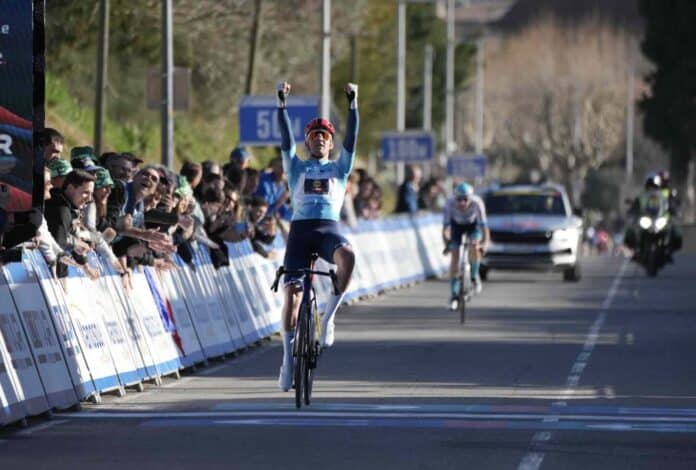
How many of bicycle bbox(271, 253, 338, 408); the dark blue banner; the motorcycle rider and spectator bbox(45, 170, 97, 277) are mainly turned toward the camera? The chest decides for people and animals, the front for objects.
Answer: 3

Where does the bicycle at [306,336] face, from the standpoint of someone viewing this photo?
facing the viewer

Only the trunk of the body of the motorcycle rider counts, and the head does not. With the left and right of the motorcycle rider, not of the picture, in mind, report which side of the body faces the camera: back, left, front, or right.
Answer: front

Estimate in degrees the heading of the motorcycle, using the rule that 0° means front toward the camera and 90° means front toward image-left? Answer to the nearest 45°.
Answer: approximately 0°

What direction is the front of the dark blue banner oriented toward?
toward the camera

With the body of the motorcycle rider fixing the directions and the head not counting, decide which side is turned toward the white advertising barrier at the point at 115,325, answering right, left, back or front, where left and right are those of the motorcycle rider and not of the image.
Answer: front

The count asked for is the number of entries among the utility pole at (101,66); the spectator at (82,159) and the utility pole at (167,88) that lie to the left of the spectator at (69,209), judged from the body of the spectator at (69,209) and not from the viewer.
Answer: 3

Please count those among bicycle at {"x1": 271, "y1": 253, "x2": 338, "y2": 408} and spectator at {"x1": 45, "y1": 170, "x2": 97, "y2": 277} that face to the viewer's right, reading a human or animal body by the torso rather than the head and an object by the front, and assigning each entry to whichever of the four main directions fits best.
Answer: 1

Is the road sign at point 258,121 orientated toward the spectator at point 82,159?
yes

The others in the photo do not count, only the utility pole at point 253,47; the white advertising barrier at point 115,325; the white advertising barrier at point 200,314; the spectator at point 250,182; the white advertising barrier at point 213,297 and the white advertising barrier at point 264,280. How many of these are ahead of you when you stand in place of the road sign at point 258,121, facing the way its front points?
5

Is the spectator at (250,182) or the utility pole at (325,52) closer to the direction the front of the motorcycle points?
the spectator

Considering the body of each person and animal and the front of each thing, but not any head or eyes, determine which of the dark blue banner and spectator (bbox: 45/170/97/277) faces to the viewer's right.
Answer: the spectator

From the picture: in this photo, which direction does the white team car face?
toward the camera
